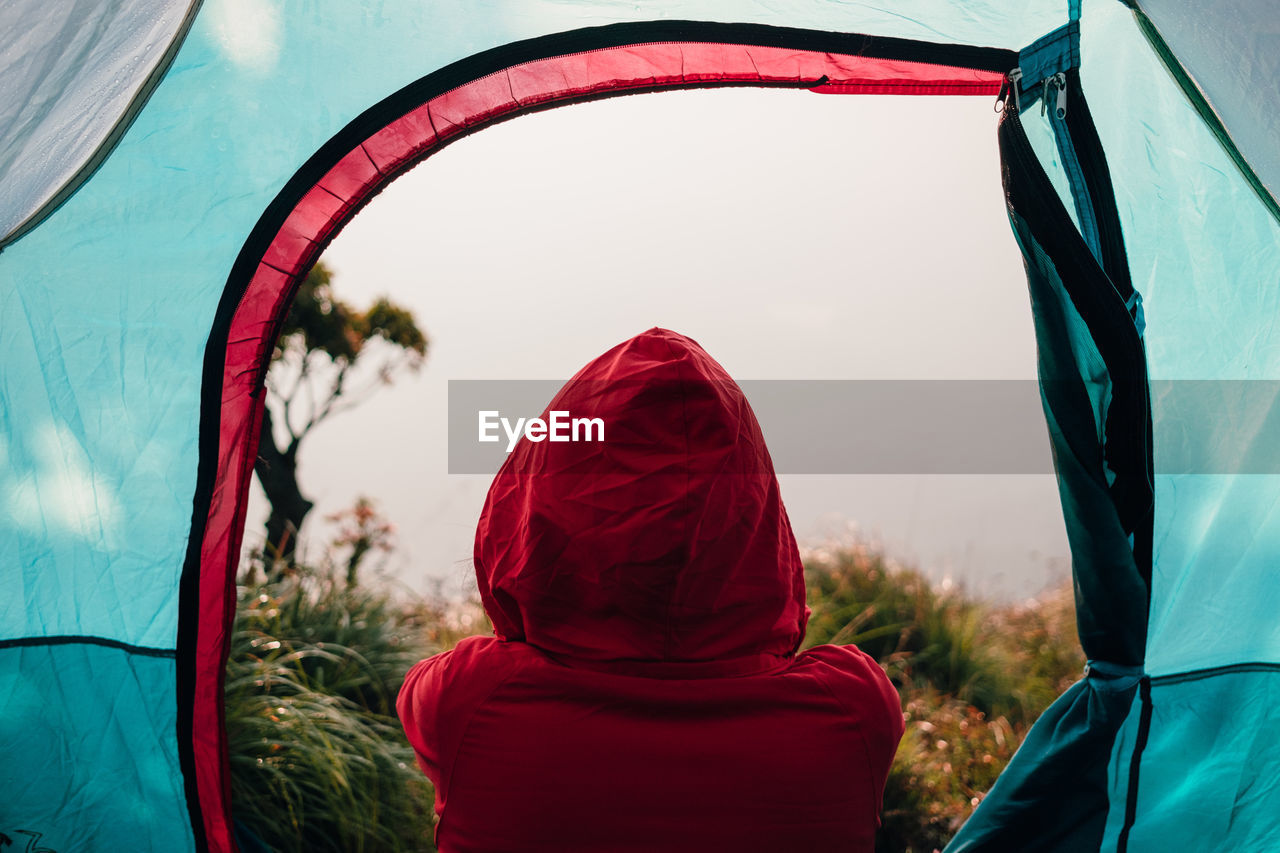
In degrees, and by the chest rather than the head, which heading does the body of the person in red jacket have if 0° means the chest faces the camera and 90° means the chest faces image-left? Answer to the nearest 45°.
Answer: approximately 180°

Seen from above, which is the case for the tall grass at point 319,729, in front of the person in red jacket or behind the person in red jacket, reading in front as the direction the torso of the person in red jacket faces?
in front

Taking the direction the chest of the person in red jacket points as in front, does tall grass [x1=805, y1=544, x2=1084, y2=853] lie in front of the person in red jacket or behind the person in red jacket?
in front

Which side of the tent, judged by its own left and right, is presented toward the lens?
back
